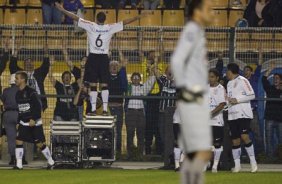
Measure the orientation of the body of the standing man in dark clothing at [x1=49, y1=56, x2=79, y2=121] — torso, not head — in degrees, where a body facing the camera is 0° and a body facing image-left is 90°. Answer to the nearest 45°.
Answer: approximately 0°

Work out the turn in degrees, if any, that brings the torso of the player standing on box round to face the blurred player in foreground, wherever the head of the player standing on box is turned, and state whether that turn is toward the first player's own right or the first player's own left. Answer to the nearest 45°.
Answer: approximately 180°

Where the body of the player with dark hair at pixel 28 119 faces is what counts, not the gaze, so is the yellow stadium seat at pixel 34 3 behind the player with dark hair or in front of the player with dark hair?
behind

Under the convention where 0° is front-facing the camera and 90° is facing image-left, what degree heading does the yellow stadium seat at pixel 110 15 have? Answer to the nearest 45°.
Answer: approximately 0°

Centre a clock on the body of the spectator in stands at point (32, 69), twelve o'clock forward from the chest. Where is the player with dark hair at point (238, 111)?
The player with dark hair is roughly at 10 o'clock from the spectator in stands.
